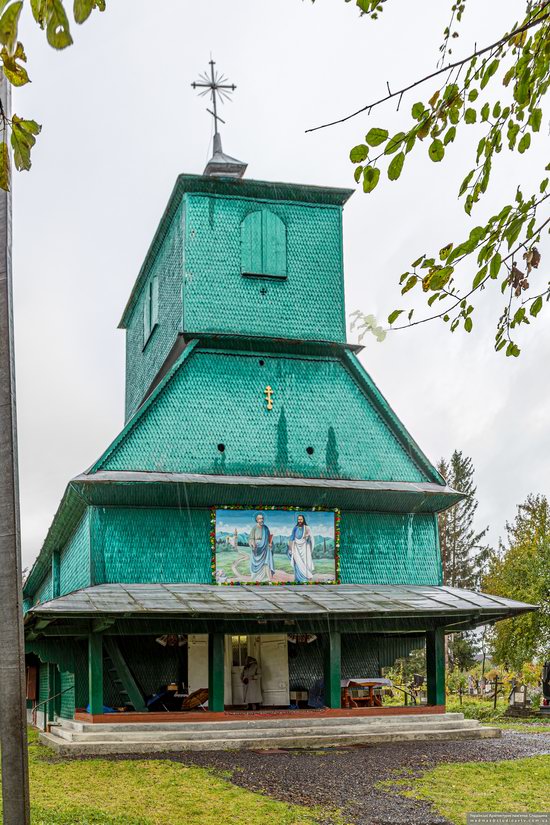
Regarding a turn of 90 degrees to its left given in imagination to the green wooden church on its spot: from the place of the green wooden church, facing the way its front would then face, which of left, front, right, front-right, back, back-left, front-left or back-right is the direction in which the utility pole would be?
right

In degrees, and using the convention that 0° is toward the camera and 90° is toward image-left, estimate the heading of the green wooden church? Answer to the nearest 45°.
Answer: approximately 0°
